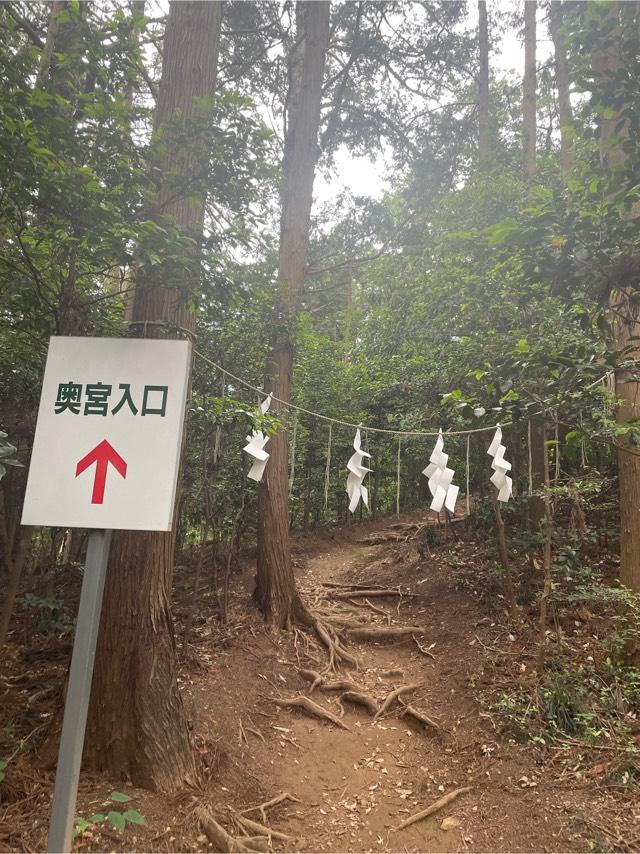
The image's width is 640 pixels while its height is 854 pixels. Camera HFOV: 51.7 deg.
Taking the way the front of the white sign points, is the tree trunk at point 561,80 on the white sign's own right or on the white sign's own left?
on the white sign's own left

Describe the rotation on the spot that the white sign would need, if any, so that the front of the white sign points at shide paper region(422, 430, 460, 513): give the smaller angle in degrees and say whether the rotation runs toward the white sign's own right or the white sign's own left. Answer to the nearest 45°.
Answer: approximately 135° to the white sign's own left

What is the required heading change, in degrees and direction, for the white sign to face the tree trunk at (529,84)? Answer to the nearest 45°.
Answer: approximately 135° to its left

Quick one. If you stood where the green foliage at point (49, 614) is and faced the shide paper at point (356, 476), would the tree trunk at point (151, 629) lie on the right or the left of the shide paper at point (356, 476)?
right

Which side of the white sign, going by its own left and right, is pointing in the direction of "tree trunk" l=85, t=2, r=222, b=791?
back

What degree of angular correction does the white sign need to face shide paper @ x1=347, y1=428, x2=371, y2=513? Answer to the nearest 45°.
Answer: approximately 135° to its left

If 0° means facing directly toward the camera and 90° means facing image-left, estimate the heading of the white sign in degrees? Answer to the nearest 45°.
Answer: approximately 0°
